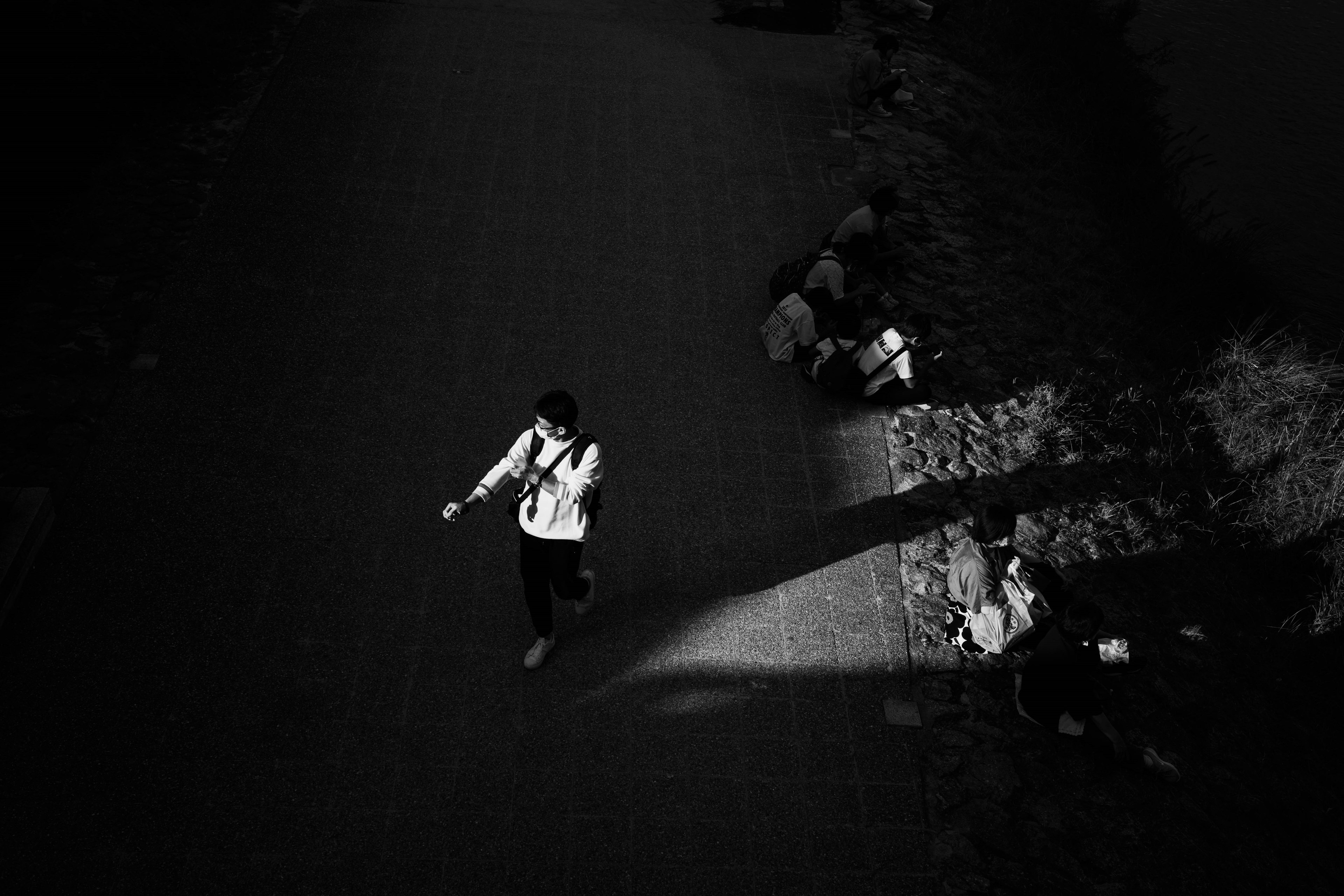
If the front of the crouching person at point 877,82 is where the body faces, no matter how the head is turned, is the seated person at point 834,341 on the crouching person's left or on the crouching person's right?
on the crouching person's right

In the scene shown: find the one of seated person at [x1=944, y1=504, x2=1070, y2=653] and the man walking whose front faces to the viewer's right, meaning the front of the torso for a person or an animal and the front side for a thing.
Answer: the seated person

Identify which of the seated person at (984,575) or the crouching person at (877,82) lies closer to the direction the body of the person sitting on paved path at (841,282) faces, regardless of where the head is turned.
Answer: the seated person

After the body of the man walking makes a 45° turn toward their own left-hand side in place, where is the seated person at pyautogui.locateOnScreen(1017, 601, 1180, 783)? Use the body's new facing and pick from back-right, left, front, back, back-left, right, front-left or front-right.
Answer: left

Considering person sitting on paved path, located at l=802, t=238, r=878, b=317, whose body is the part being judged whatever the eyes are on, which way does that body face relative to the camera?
to the viewer's right

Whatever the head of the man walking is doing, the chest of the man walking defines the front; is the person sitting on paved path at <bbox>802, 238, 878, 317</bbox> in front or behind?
behind

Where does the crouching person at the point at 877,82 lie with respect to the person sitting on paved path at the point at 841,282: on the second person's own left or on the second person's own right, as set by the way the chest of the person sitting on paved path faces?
on the second person's own left

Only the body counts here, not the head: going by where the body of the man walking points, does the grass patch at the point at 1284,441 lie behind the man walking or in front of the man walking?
behind

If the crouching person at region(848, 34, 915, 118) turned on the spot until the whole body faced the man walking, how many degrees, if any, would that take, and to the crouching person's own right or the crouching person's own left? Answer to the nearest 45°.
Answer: approximately 90° to the crouching person's own right

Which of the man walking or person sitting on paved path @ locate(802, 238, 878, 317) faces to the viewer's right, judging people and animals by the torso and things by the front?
the person sitting on paved path

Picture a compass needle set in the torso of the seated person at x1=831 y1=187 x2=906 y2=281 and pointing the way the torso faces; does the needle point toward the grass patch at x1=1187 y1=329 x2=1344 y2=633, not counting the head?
yes

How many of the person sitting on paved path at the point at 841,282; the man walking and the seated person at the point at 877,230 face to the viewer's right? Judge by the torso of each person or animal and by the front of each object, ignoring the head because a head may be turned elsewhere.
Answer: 2

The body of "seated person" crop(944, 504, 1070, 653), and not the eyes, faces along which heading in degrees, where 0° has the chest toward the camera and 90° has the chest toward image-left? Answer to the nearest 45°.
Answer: approximately 270°

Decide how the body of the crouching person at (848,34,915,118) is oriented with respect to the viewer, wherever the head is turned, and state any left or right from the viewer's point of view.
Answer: facing to the right of the viewer

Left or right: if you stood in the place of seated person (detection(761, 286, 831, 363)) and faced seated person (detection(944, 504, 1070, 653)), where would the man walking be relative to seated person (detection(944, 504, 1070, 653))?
right

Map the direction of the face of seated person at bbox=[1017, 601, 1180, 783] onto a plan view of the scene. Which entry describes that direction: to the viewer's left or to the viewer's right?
to the viewer's right

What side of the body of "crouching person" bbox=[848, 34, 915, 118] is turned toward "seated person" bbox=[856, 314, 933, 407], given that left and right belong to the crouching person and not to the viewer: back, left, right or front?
right

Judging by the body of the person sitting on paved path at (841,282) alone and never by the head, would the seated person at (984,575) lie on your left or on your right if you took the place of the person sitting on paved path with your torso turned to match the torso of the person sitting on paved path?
on your right

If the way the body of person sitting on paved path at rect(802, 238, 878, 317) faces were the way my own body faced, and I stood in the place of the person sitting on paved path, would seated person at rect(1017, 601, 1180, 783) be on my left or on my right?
on my right

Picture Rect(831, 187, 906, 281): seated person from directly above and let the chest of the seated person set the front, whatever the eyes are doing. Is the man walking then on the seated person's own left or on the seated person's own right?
on the seated person's own right
